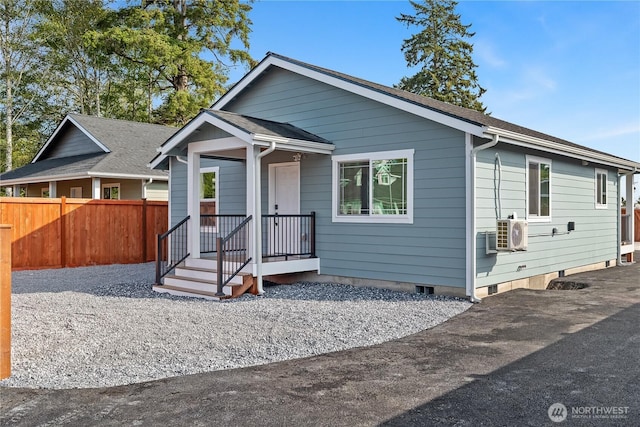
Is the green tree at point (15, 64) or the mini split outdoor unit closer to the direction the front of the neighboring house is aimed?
the mini split outdoor unit

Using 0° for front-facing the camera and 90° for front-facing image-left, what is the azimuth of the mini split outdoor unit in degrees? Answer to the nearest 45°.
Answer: approximately 315°

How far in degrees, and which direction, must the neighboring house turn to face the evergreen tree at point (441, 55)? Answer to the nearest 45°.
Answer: approximately 135° to its left

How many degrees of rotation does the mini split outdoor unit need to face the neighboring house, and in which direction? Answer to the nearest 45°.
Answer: approximately 135° to its right

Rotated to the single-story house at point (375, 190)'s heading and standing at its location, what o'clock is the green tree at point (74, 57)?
The green tree is roughly at 3 o'clock from the single-story house.

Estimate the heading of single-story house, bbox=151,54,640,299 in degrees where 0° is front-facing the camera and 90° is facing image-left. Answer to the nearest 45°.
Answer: approximately 45°

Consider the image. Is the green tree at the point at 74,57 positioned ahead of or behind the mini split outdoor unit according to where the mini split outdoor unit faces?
behind

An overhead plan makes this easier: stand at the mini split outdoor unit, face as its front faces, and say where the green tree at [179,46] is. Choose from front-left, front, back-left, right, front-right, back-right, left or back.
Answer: back

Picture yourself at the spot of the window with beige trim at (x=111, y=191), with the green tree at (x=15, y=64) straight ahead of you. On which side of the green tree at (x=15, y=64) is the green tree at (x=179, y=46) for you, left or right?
right

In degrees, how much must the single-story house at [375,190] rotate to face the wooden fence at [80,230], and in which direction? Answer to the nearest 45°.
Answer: approximately 45° to its right
